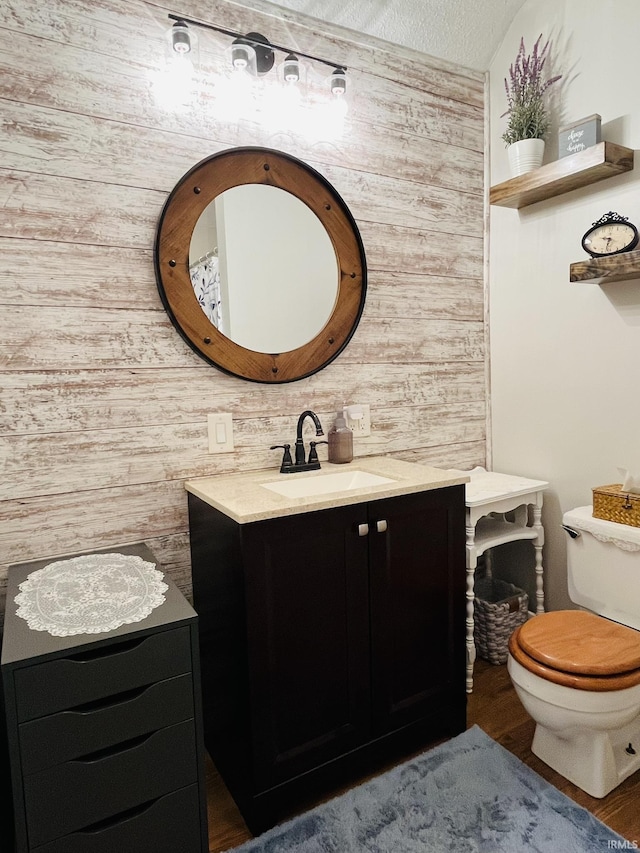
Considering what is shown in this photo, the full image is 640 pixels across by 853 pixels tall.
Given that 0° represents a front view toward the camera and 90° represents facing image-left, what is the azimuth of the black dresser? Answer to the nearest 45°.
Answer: approximately 0°

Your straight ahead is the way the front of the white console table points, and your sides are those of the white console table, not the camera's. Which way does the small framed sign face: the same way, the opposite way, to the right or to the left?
to the right

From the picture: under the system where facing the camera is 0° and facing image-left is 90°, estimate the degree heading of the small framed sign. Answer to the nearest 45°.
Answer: approximately 45°

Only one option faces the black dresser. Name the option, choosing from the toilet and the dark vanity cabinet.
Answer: the toilet

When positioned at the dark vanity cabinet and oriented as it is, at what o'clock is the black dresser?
The black dresser is roughly at 3 o'clock from the dark vanity cabinet.
